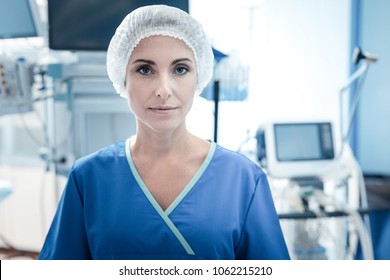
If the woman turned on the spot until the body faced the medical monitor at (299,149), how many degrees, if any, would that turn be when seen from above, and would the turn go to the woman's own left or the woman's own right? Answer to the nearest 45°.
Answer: approximately 135° to the woman's own left

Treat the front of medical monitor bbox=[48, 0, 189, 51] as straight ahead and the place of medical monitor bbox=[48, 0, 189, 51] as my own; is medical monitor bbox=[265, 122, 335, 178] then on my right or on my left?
on my left

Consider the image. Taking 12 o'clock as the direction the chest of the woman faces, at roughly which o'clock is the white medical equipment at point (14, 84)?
The white medical equipment is roughly at 5 o'clock from the woman.

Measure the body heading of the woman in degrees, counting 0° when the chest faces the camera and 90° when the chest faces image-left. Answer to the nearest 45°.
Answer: approximately 0°

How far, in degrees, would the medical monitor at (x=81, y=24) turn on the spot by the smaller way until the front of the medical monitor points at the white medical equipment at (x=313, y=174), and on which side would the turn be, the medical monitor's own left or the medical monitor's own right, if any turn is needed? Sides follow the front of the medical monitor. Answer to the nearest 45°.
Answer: approximately 90° to the medical monitor's own left
